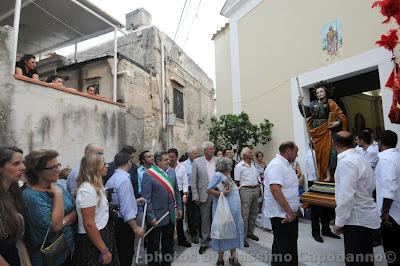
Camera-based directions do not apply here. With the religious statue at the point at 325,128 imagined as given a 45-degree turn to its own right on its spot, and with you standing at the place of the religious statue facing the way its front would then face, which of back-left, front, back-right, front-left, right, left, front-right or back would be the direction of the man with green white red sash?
front

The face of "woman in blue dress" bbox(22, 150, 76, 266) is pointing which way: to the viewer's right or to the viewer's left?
to the viewer's right

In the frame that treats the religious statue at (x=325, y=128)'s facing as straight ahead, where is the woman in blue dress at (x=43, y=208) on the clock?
The woman in blue dress is roughly at 1 o'clock from the religious statue.

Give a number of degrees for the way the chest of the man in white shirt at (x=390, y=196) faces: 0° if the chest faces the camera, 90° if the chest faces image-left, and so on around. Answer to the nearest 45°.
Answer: approximately 135°

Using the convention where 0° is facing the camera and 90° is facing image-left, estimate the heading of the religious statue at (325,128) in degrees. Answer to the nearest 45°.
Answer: approximately 0°

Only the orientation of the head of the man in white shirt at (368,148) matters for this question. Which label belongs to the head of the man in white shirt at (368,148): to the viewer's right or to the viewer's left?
to the viewer's left

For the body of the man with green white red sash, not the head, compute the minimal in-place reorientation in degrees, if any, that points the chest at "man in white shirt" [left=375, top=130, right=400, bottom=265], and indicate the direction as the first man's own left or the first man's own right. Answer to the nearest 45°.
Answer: approximately 45° to the first man's own left

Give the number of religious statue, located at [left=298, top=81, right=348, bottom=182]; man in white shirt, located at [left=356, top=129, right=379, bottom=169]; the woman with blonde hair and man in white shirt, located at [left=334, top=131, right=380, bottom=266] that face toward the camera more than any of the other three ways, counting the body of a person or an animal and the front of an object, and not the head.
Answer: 1

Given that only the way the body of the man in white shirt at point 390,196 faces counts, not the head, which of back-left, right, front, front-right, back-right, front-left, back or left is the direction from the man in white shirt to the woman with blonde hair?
left

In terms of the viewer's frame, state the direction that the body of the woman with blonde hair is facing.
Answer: to the viewer's right
